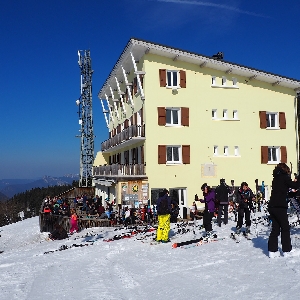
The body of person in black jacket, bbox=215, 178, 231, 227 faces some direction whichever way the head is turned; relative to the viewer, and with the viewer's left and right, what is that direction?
facing away from the viewer

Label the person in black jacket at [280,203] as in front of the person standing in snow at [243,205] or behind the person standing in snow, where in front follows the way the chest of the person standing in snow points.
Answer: in front

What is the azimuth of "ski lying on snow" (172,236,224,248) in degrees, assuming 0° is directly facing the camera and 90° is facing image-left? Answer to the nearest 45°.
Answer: approximately 90°

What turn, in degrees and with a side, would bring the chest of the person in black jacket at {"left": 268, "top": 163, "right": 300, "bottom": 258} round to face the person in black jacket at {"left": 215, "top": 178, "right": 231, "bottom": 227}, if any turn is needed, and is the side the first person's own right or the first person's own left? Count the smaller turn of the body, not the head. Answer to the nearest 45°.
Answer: approximately 45° to the first person's own left

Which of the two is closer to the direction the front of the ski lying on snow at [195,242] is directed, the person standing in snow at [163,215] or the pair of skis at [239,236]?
the person standing in snow

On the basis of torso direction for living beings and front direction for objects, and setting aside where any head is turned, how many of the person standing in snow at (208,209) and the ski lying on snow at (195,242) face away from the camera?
0

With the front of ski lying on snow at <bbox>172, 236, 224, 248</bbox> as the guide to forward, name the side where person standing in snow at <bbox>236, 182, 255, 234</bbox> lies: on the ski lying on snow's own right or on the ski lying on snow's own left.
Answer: on the ski lying on snow's own right

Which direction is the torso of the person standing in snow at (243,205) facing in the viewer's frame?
toward the camera
